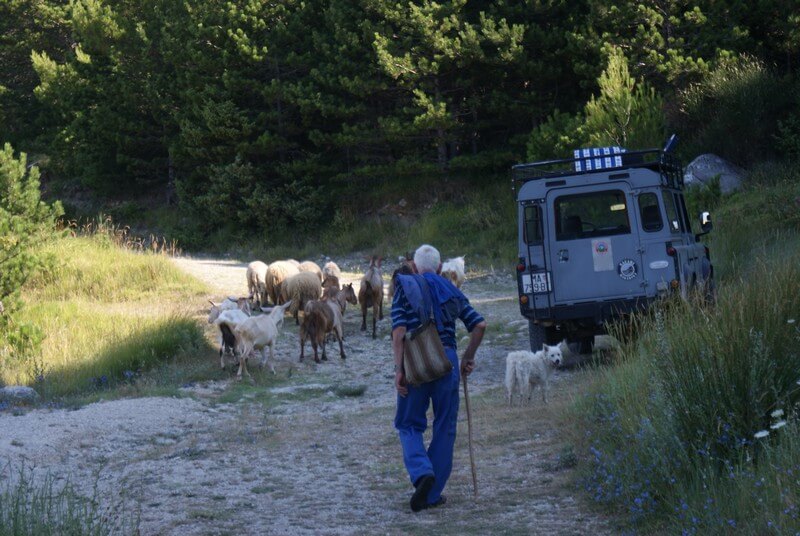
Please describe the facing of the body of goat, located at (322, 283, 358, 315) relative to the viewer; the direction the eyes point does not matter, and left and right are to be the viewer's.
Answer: facing to the right of the viewer

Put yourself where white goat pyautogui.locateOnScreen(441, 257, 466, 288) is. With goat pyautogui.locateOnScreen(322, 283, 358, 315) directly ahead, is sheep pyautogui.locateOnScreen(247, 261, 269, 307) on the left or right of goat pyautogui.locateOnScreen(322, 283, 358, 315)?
right

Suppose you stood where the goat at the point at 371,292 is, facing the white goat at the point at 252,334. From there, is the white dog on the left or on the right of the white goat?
left

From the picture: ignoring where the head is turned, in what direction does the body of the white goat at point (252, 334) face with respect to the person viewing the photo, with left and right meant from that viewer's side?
facing away from the viewer and to the right of the viewer

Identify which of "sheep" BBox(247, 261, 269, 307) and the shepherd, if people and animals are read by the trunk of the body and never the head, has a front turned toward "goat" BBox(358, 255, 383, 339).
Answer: the shepherd

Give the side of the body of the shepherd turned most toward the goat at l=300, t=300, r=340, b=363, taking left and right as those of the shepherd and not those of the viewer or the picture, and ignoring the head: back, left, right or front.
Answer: front

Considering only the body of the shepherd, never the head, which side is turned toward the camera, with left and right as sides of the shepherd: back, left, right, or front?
back
